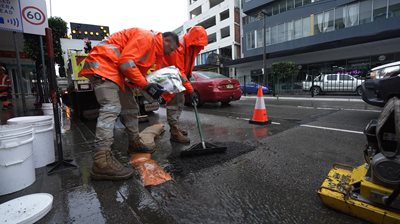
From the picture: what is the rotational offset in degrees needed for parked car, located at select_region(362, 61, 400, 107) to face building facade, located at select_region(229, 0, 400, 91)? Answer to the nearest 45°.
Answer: approximately 90° to its right

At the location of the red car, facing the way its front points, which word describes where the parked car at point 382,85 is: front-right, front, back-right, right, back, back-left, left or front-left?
back

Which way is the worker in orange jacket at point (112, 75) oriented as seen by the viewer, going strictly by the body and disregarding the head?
to the viewer's right

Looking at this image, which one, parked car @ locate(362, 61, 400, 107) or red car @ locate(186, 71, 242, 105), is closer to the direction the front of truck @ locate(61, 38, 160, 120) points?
the red car
